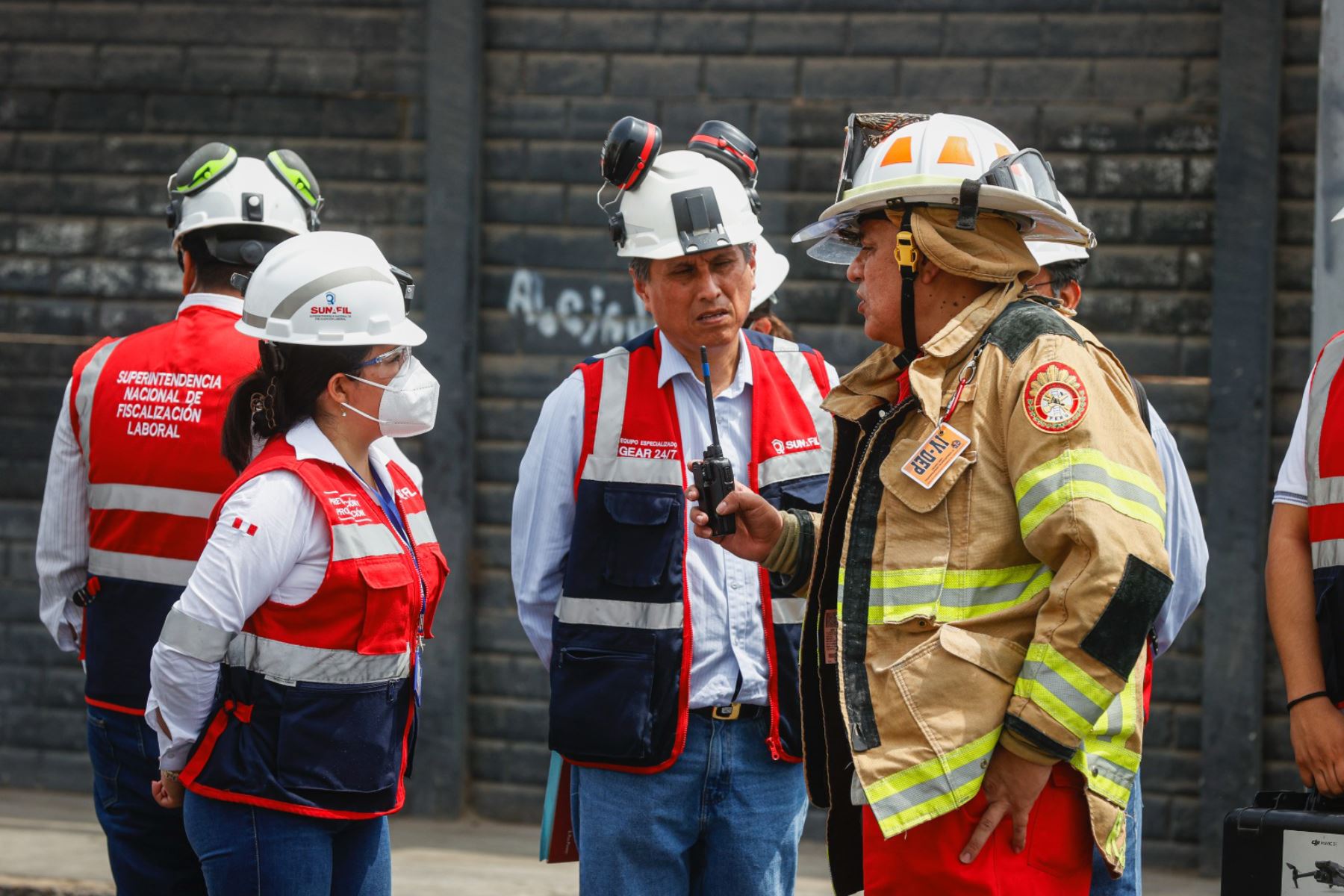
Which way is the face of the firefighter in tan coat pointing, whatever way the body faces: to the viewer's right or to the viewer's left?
to the viewer's left

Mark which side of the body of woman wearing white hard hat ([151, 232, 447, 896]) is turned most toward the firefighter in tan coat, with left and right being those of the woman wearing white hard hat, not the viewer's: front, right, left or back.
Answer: front

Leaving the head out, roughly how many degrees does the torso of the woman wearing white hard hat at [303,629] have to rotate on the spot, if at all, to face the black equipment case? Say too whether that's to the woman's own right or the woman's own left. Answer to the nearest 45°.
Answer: approximately 45° to the woman's own left

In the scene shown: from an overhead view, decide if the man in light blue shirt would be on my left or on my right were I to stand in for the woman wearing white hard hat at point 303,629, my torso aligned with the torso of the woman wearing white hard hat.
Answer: on my left

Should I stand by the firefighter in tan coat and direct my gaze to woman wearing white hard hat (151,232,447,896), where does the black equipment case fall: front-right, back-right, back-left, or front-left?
back-right

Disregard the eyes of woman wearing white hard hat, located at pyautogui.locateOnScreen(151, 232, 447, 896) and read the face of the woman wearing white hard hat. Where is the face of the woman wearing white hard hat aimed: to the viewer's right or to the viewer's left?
to the viewer's right
